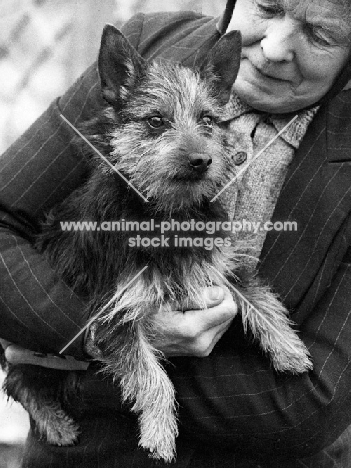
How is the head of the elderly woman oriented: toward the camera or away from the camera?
toward the camera

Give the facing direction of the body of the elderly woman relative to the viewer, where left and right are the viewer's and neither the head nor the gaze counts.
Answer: facing the viewer and to the left of the viewer
